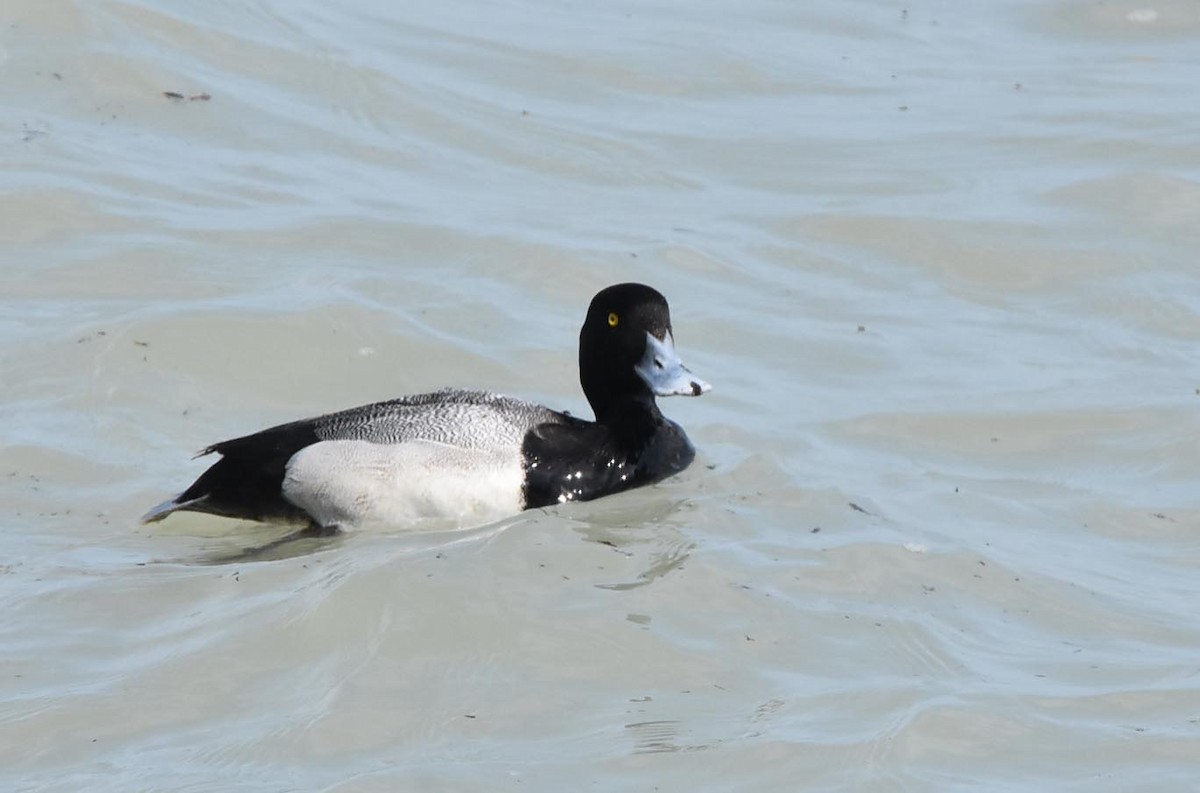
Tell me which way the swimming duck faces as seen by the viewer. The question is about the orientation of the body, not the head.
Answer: to the viewer's right
